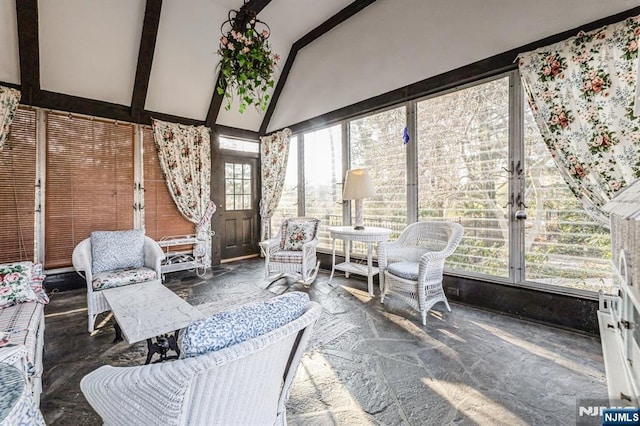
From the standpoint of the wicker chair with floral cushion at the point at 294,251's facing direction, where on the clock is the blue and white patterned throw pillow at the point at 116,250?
The blue and white patterned throw pillow is roughly at 1 o'clock from the wicker chair with floral cushion.

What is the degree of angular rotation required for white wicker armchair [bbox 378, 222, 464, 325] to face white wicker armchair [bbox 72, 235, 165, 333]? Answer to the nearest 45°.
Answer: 0° — it already faces it

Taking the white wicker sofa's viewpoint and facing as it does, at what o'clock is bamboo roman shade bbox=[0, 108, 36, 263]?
The bamboo roman shade is roughly at 9 o'clock from the white wicker sofa.

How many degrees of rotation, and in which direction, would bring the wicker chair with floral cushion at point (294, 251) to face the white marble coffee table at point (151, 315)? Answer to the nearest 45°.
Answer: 0° — it already faces it

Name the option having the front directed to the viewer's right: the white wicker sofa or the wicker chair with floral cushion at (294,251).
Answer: the white wicker sofa

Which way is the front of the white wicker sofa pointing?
to the viewer's right

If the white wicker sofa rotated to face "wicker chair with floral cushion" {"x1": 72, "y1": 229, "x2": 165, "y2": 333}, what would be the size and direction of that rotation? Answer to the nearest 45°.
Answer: approximately 45° to its left

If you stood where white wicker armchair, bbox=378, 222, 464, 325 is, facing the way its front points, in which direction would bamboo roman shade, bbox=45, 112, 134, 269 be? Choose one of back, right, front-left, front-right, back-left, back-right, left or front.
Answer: front-right

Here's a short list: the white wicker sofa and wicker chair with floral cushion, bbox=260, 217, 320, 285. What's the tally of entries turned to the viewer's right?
1
